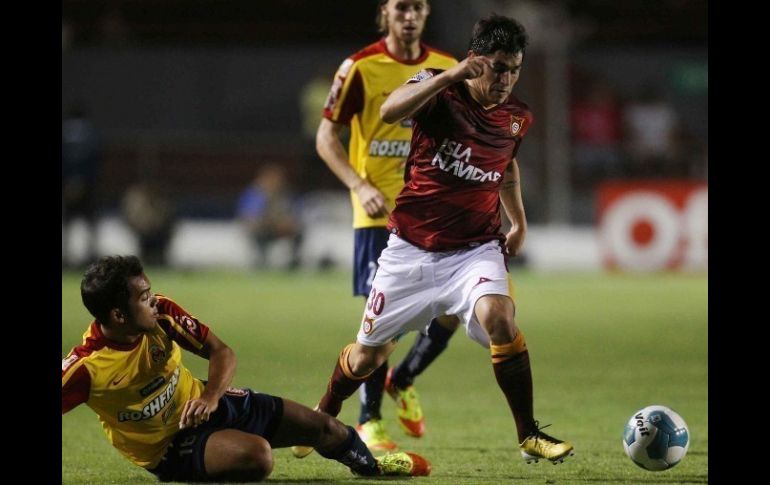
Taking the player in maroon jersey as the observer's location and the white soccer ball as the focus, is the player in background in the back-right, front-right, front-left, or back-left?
back-left

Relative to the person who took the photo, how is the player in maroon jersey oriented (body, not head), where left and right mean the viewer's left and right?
facing the viewer and to the right of the viewer

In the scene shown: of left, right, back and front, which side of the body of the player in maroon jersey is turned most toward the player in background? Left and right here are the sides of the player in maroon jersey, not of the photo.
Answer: back
